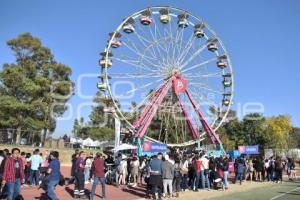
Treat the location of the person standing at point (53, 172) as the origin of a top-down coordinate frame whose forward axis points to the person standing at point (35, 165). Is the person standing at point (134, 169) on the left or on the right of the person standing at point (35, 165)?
right

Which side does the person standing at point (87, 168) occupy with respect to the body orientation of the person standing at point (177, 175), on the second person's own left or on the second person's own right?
on the second person's own left

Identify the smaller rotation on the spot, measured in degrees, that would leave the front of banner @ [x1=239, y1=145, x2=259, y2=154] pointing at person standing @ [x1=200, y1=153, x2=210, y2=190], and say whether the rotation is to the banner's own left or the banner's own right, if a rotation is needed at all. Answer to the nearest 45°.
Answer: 0° — it already faces them

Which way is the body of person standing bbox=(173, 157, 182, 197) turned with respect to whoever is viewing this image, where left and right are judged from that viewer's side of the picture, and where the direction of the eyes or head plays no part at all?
facing away from the viewer

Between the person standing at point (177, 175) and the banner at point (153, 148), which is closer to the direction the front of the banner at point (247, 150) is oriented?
the person standing

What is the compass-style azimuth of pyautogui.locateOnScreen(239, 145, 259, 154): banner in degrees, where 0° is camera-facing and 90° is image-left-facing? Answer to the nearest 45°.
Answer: approximately 0°

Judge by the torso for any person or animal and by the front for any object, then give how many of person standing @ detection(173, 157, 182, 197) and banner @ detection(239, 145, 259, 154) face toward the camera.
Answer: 1

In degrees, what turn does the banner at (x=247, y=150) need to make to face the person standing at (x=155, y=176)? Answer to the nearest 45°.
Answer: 0° — it already faces them

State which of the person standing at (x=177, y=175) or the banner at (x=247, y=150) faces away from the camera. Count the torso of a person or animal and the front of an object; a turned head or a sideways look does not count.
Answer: the person standing

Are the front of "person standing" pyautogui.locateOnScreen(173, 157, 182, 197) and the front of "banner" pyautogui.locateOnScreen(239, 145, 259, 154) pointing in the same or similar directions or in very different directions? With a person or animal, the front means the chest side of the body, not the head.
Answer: very different directions

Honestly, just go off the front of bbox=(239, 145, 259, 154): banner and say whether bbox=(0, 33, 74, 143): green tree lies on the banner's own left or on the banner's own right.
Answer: on the banner's own right

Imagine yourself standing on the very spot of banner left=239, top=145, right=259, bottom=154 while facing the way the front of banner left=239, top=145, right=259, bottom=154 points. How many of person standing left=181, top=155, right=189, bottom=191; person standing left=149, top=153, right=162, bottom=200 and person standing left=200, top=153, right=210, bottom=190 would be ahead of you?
3
